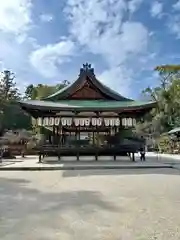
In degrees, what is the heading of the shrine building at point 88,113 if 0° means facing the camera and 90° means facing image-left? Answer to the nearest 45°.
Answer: approximately 0°
